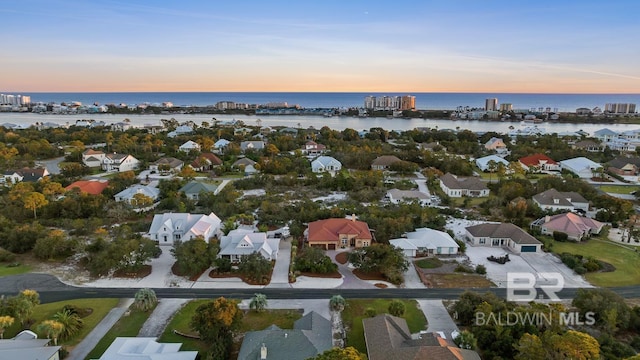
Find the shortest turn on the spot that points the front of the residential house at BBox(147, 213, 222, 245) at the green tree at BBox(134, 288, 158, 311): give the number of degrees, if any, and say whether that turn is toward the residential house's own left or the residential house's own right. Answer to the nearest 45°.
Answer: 0° — it already faces it

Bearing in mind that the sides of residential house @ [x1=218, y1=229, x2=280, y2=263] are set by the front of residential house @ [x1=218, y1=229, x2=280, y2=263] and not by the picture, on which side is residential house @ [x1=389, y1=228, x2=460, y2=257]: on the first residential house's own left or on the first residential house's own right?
on the first residential house's own left

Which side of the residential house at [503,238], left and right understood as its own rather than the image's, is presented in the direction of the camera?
front

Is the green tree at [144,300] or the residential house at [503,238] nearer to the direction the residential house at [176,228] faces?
the green tree

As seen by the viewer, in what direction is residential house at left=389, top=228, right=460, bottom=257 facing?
toward the camera

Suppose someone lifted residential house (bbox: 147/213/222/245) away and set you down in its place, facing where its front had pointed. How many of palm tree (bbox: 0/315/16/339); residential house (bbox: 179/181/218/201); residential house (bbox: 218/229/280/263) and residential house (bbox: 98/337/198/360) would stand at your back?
1

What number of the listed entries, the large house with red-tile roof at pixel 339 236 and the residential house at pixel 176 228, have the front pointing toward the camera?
2

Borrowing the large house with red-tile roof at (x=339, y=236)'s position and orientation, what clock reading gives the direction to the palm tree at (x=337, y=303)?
The palm tree is roughly at 12 o'clock from the large house with red-tile roof.

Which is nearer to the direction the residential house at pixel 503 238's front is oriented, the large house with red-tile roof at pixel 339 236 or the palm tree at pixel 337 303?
the palm tree

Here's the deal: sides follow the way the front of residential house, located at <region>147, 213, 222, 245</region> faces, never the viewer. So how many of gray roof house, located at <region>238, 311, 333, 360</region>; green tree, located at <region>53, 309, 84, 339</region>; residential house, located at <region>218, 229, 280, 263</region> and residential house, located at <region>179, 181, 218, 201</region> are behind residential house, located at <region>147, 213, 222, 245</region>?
1

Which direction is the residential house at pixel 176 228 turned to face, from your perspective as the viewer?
facing the viewer

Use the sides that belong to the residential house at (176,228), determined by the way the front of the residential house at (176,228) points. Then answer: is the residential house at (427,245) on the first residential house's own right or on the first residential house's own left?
on the first residential house's own left

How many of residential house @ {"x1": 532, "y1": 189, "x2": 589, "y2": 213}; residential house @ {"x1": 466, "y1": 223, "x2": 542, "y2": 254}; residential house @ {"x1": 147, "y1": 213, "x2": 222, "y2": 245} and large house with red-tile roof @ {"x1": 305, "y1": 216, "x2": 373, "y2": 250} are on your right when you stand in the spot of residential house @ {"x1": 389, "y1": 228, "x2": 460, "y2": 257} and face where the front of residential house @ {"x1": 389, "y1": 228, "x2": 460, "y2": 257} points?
2

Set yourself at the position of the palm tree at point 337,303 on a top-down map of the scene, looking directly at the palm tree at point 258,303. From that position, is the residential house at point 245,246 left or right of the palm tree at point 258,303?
right

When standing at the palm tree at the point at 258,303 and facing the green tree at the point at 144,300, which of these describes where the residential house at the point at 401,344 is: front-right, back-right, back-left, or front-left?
back-left
